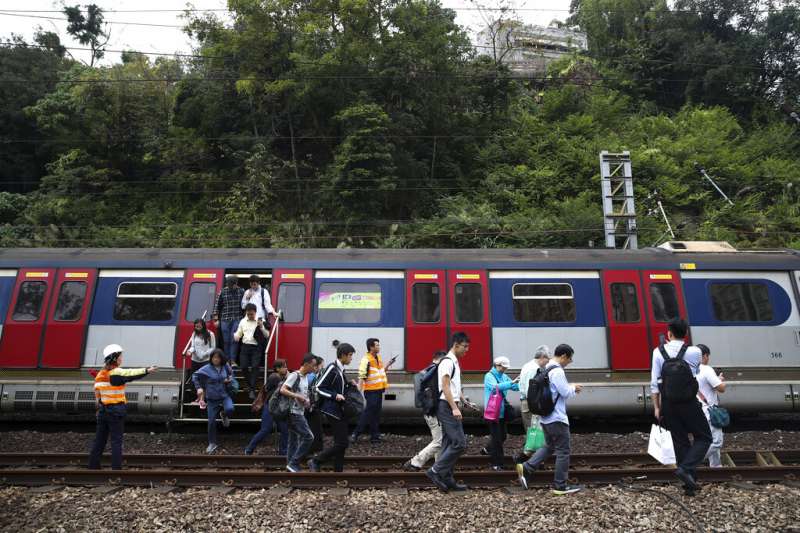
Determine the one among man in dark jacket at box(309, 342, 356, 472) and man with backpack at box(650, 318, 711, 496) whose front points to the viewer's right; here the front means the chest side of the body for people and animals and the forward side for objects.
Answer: the man in dark jacket

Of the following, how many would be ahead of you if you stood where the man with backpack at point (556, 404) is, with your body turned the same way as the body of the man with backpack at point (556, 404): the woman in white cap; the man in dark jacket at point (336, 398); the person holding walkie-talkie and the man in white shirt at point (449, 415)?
0

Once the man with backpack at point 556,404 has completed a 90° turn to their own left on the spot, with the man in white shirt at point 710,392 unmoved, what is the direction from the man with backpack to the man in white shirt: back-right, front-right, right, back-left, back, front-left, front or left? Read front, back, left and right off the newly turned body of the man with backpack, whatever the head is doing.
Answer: front-right

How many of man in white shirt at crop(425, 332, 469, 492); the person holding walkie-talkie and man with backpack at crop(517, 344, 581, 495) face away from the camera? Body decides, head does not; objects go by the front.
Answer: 0

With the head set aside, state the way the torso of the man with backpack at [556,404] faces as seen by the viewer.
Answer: to the viewer's right

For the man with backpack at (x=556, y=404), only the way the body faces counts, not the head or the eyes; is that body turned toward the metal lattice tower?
no

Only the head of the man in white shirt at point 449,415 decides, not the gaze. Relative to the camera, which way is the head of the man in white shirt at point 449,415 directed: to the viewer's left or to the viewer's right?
to the viewer's right

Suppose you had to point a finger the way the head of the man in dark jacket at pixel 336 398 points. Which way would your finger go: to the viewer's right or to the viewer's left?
to the viewer's right

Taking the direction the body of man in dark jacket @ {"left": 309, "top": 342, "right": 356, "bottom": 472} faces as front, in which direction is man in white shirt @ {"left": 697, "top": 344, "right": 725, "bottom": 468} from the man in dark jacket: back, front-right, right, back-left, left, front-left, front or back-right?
front

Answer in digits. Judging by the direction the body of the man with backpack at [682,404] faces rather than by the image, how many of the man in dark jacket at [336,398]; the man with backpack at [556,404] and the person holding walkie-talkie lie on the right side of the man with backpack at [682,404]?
0

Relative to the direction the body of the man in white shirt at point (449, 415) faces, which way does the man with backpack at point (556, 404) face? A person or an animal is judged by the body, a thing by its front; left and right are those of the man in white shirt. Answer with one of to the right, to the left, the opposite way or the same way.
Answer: the same way

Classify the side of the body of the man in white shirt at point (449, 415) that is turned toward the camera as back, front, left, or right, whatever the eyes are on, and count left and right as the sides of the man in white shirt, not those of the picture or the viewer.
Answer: right

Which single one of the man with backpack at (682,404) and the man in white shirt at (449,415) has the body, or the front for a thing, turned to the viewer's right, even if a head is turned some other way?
the man in white shirt

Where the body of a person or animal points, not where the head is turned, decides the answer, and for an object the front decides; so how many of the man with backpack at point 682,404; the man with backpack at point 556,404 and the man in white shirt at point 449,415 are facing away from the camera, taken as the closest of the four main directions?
1

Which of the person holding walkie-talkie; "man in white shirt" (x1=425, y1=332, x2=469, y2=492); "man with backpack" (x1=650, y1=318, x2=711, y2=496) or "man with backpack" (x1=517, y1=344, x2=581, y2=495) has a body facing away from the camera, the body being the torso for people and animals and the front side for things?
"man with backpack" (x1=650, y1=318, x2=711, y2=496)

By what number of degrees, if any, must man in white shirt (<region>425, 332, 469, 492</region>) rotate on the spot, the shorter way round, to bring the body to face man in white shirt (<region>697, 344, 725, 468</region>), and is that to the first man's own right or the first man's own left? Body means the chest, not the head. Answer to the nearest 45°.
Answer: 0° — they already face them

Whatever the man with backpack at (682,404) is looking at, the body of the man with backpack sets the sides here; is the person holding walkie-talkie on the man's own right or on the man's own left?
on the man's own left
